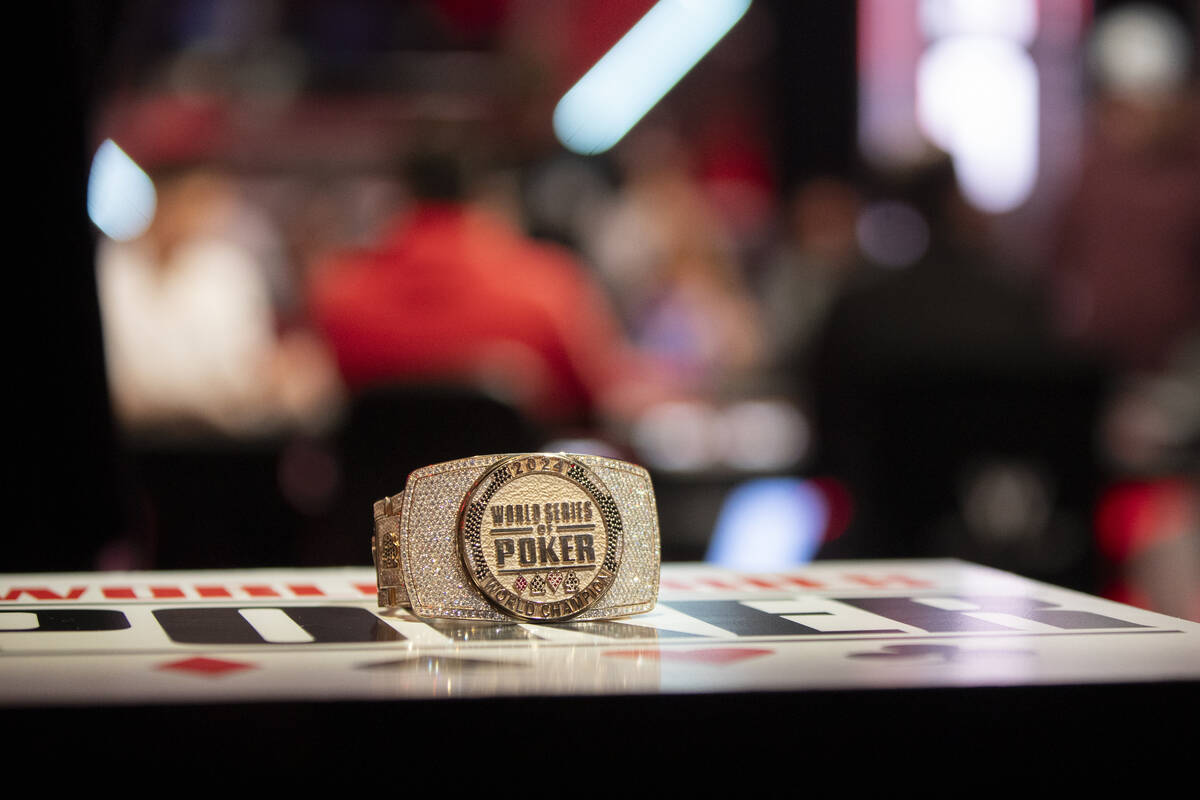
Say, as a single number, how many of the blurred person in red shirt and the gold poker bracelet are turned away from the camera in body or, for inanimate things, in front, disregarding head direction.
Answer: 1

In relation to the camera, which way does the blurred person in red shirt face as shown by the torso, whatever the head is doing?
away from the camera

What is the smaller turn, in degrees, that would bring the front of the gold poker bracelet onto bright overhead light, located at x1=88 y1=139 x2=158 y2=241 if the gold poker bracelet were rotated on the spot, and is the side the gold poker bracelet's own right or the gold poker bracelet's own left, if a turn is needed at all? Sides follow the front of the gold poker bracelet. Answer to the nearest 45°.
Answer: approximately 180°

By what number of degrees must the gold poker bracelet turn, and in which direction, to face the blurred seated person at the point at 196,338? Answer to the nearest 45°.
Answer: approximately 180°

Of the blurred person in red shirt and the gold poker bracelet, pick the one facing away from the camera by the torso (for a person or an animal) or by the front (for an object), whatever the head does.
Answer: the blurred person in red shirt

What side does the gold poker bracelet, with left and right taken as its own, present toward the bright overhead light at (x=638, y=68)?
back

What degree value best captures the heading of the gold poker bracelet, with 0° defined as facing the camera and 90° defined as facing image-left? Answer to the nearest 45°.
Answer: approximately 0°

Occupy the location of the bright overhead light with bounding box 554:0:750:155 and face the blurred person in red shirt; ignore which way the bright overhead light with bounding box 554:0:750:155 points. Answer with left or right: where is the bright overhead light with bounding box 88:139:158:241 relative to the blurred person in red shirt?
right

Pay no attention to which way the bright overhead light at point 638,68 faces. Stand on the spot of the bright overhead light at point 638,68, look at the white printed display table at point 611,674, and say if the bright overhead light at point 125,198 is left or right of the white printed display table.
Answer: right

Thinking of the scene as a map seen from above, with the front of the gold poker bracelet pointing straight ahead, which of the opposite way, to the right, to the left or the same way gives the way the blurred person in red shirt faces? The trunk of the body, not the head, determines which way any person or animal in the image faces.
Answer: the opposite way

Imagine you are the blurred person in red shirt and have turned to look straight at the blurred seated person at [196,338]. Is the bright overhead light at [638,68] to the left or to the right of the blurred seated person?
right
